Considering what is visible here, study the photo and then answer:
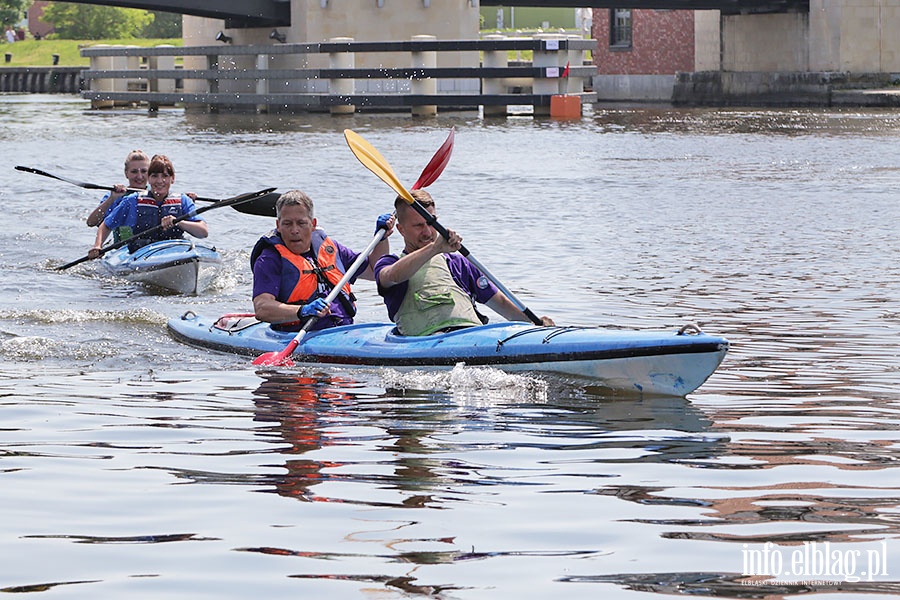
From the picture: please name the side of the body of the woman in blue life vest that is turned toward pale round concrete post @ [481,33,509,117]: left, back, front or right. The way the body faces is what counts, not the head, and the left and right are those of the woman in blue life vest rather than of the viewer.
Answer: back

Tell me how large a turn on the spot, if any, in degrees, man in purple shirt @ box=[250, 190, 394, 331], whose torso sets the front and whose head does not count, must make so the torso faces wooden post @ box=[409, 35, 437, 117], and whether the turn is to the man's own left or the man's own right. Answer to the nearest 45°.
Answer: approximately 135° to the man's own left

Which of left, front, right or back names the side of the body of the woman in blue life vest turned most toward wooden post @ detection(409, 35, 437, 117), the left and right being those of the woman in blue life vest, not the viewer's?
back

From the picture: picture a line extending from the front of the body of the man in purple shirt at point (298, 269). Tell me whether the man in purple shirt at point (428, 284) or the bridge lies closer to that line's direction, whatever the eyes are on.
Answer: the man in purple shirt

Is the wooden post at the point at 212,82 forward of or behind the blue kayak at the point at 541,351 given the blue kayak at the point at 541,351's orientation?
behind

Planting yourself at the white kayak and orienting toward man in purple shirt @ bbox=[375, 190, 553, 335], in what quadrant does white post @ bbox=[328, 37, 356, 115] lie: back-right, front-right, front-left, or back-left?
back-left

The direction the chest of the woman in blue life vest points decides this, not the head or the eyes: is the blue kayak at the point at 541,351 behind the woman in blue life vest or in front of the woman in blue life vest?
in front

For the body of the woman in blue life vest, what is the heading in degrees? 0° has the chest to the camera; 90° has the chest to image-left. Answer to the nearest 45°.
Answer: approximately 0°
